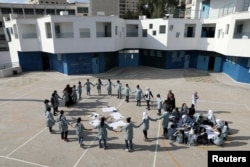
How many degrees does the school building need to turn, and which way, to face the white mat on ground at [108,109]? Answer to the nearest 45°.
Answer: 0° — it already faces it

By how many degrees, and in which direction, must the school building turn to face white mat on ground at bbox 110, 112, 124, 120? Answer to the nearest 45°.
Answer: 0° — it already faces it

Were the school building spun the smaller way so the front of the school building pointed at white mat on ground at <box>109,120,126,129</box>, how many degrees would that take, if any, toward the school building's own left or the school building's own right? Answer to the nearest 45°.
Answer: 0° — it already faces it

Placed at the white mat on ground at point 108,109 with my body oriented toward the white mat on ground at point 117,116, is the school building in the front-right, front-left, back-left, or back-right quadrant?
back-left

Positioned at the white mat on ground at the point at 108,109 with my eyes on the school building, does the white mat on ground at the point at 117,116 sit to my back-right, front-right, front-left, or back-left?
back-right

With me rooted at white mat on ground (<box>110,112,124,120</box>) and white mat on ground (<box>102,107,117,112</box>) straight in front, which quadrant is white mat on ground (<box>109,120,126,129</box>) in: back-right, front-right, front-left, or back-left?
back-left

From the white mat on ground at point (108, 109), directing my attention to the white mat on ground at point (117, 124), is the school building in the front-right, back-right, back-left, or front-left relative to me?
back-left

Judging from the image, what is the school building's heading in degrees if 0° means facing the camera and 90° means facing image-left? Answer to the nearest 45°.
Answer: approximately 0°
